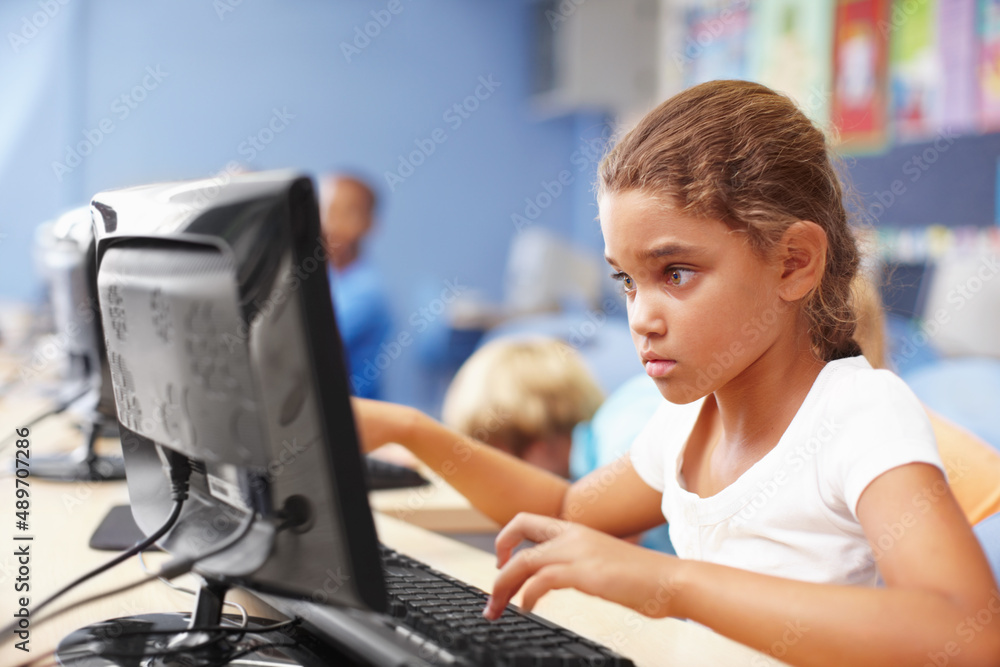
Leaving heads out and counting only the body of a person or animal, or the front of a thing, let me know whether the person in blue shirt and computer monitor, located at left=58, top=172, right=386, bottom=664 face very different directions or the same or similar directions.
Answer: very different directions

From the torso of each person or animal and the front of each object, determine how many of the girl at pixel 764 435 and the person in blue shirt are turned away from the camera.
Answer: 0

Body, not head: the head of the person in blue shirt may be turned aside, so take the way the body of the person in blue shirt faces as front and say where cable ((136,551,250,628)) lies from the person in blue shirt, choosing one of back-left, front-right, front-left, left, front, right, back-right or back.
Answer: front-left

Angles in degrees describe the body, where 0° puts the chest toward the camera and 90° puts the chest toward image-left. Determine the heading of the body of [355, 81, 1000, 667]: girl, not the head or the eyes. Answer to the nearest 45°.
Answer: approximately 45°

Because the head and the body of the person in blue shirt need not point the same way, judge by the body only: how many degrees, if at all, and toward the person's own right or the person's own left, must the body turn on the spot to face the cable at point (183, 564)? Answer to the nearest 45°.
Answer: approximately 45° to the person's own left

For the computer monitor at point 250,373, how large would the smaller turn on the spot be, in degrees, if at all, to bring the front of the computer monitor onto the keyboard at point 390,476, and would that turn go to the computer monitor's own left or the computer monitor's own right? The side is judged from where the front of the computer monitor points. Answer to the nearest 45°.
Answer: approximately 45° to the computer monitor's own left

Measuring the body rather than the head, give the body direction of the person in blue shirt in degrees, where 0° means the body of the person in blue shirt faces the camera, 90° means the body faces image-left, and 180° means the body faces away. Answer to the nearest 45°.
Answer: approximately 45°
